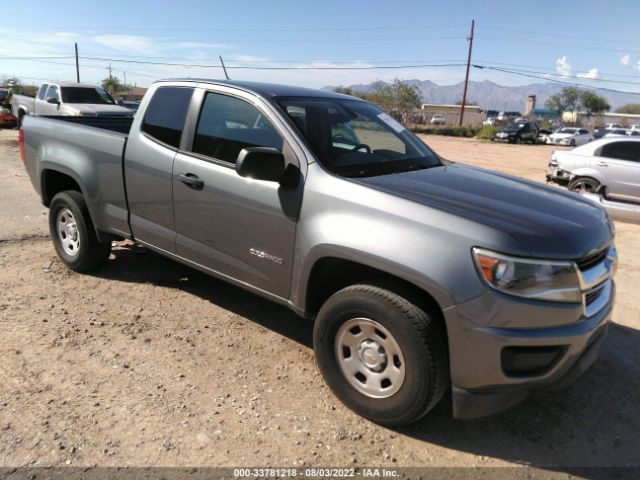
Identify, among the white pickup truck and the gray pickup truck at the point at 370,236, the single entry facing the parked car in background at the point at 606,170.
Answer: the white pickup truck

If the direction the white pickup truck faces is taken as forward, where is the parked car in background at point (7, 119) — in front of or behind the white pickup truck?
behind

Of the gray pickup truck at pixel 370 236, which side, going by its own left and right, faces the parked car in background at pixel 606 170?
left

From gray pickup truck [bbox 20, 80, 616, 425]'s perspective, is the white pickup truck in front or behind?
behind
